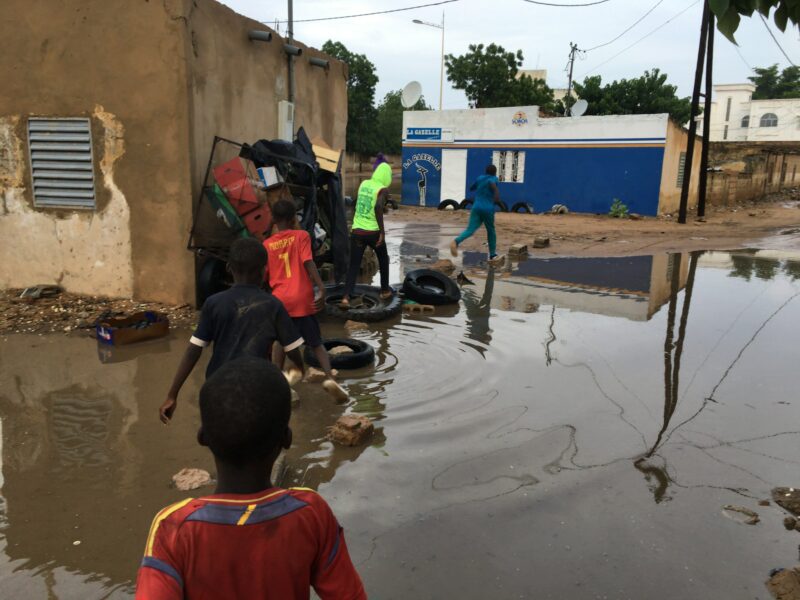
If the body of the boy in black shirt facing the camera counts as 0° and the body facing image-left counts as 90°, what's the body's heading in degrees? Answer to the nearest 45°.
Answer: approximately 180°

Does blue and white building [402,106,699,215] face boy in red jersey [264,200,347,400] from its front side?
yes

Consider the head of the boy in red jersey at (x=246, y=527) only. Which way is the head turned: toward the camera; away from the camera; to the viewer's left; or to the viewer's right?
away from the camera

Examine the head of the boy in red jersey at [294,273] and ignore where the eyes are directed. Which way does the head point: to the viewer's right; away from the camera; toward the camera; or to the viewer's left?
away from the camera

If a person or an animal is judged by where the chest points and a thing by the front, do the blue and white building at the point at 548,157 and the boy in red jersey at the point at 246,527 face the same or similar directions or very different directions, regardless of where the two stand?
very different directions

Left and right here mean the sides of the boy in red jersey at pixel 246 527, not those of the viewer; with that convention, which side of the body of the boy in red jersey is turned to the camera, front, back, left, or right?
back

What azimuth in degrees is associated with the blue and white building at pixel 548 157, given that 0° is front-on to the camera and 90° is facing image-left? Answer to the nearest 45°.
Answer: approximately 0°

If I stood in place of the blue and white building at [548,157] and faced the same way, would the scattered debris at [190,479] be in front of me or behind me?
in front

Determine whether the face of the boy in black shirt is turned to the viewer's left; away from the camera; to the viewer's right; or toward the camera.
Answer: away from the camera

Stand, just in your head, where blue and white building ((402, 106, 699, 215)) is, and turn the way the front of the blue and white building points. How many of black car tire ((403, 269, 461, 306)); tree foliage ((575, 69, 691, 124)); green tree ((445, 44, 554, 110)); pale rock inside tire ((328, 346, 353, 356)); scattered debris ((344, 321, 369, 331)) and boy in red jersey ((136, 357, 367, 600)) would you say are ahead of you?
4

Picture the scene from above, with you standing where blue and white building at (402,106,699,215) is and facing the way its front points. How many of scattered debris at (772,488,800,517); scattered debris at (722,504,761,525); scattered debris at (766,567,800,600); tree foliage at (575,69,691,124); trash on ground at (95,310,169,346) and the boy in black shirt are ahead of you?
5

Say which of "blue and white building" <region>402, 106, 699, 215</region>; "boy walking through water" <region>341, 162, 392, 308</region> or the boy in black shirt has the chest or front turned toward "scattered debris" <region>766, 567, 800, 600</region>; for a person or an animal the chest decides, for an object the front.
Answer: the blue and white building
